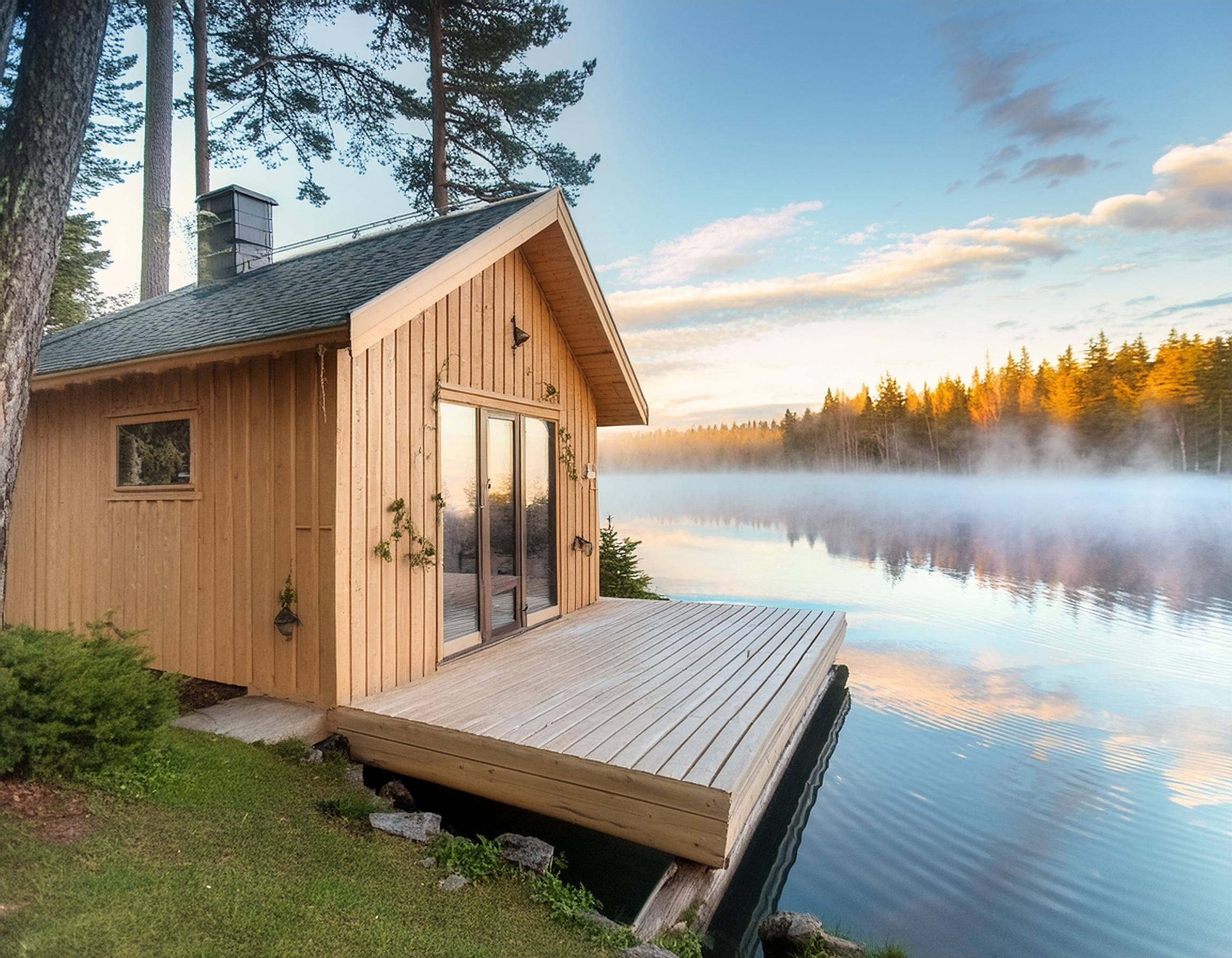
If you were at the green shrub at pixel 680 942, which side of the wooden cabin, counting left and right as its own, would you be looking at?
front

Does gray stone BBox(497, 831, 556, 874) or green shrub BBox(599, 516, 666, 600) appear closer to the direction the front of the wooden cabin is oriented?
the gray stone

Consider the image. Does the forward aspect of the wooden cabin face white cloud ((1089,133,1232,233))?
no

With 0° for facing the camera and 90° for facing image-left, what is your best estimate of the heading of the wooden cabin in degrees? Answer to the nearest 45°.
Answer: approximately 315°

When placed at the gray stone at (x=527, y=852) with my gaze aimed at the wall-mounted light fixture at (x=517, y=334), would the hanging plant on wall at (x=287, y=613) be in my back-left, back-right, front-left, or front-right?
front-left

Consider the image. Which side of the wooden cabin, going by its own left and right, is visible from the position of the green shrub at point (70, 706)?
right

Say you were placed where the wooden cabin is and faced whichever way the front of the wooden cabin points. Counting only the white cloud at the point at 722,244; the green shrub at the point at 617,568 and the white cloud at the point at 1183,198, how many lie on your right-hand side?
0

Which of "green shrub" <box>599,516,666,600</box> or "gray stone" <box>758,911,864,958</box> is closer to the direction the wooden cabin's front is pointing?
the gray stone

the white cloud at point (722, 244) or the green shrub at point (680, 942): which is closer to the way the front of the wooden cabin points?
the green shrub

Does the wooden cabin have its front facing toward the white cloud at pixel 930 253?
no

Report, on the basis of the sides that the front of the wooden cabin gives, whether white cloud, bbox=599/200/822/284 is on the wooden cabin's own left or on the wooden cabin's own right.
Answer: on the wooden cabin's own left

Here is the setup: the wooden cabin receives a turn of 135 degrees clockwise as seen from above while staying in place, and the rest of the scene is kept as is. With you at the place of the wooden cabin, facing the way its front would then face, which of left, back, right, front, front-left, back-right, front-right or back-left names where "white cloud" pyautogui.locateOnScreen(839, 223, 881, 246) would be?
back-right

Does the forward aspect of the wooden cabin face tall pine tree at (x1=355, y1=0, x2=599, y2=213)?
no
